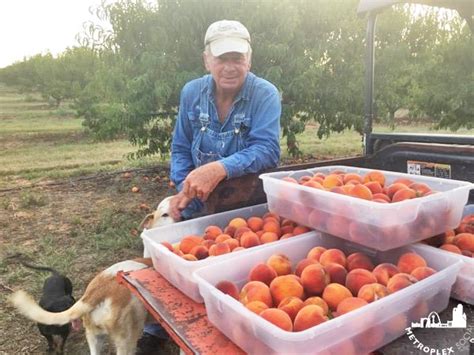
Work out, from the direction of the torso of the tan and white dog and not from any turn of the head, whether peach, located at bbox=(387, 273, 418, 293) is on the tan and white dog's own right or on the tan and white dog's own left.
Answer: on the tan and white dog's own right

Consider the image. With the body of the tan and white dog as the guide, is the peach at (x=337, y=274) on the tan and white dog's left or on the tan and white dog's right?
on the tan and white dog's right

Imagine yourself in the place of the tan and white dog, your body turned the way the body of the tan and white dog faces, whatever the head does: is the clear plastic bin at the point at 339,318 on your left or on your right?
on your right

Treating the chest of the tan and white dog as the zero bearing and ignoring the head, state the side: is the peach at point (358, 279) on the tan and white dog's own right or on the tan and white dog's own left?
on the tan and white dog's own right

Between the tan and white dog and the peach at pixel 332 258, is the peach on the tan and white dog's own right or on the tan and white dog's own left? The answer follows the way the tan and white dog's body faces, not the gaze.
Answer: on the tan and white dog's own right

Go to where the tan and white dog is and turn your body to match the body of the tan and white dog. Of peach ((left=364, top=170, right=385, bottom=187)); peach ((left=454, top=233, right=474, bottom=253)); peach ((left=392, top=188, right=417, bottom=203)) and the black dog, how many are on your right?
3

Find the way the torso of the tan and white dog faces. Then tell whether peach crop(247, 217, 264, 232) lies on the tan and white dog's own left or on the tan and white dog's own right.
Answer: on the tan and white dog's own right

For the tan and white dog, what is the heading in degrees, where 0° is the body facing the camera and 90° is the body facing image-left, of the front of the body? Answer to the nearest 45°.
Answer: approximately 225°
